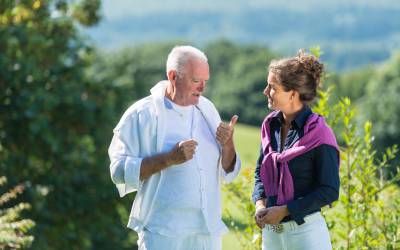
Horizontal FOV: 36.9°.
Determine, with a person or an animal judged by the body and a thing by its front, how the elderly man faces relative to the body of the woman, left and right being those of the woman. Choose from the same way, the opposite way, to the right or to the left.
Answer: to the left

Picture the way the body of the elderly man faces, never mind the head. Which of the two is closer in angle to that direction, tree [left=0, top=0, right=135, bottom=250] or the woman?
the woman

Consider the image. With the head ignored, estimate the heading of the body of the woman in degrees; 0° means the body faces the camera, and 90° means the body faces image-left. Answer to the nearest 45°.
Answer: approximately 45°

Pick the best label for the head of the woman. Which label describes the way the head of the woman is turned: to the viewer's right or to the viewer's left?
to the viewer's left

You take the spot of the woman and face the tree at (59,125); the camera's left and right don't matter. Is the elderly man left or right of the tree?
left

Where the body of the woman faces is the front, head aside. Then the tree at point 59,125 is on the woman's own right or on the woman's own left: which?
on the woman's own right

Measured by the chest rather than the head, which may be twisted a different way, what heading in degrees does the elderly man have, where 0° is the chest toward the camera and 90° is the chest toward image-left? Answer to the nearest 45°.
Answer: approximately 315°
